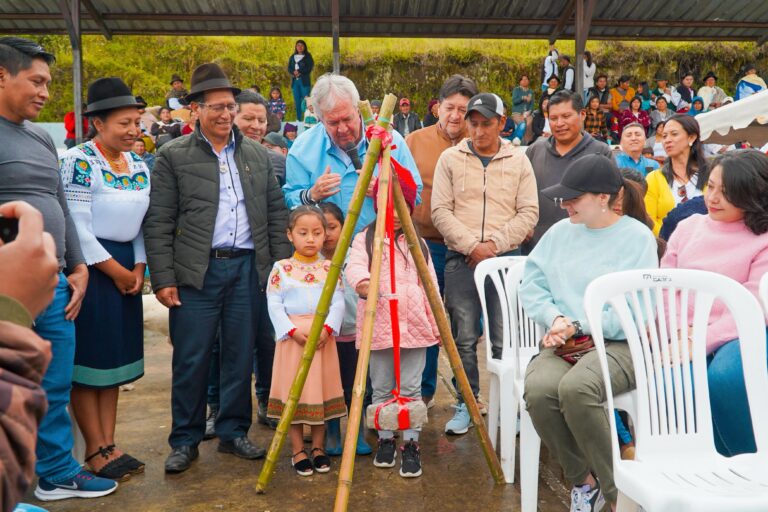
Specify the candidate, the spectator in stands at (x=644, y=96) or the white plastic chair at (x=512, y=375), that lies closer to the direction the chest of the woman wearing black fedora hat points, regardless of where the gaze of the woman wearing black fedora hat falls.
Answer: the white plastic chair

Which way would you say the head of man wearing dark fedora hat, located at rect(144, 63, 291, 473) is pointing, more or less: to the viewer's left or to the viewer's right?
to the viewer's right

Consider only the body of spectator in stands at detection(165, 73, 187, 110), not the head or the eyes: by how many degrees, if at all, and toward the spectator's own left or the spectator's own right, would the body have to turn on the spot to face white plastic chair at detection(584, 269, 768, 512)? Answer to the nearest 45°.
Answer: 0° — they already face it

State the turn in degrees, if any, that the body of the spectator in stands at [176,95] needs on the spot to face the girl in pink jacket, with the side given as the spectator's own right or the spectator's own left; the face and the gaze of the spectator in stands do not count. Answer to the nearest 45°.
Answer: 0° — they already face them

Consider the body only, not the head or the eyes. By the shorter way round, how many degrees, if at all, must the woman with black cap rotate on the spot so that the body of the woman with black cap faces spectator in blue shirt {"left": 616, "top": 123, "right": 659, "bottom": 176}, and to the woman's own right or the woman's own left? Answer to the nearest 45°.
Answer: approximately 135° to the woman's own right

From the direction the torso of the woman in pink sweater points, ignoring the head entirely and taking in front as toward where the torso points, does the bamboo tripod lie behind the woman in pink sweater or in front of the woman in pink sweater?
in front

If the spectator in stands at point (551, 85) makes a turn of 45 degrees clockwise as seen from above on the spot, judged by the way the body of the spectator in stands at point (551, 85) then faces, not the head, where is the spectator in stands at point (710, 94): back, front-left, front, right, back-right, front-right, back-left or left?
back

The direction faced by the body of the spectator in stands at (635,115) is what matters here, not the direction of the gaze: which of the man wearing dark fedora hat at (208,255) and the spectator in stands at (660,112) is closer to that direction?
the man wearing dark fedora hat

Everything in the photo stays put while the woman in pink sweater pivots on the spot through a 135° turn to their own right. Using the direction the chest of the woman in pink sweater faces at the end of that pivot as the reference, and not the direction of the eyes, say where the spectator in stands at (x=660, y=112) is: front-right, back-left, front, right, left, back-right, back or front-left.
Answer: front
